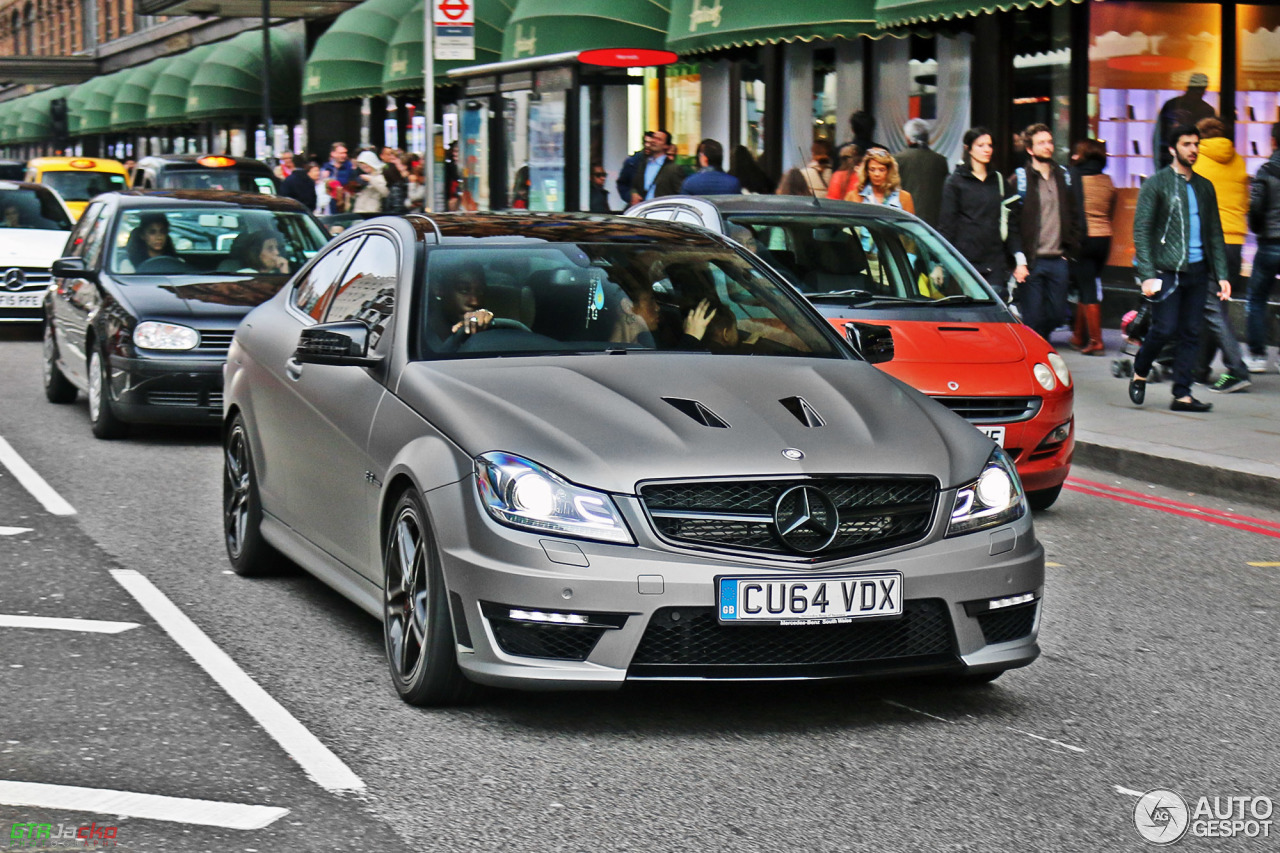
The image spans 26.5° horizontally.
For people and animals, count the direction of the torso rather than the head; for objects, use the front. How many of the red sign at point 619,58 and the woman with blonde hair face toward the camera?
2

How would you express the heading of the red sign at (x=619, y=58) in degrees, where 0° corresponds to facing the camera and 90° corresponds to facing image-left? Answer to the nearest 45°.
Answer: approximately 0°

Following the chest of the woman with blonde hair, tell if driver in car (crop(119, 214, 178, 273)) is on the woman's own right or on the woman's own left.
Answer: on the woman's own right

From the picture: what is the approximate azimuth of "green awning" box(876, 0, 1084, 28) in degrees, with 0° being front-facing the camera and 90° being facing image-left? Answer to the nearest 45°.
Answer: approximately 45°

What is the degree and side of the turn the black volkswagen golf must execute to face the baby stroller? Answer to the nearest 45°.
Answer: approximately 45° to its left

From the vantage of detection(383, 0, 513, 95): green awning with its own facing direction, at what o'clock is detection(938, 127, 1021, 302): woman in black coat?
The woman in black coat is roughly at 10 o'clock from the green awning.

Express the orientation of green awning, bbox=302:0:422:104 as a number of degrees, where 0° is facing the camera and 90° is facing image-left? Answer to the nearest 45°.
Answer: approximately 45°

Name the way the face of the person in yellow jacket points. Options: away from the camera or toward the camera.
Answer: away from the camera

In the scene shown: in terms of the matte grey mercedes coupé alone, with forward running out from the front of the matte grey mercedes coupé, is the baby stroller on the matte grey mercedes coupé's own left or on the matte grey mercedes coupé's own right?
on the matte grey mercedes coupé's own left

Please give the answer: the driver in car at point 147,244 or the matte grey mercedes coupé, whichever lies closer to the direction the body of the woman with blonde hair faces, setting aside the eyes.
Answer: the matte grey mercedes coupé

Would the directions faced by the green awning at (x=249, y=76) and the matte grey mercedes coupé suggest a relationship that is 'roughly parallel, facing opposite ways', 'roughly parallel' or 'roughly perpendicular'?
roughly perpendicular

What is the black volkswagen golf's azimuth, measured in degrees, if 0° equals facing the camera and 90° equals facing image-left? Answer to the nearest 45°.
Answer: approximately 315°
